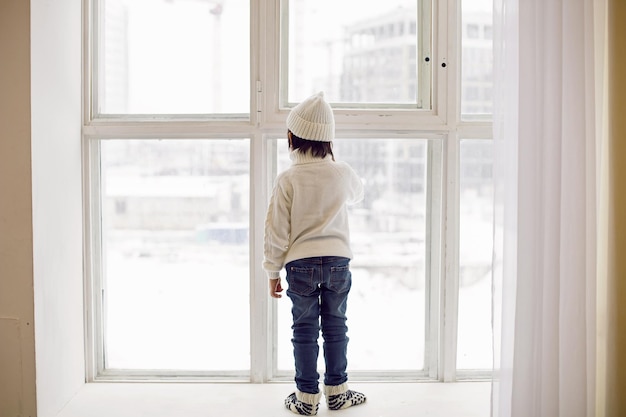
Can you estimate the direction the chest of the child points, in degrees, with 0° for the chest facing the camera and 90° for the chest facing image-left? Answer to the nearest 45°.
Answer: approximately 180°

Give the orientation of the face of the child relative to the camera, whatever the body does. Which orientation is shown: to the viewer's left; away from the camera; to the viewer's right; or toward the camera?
away from the camera
